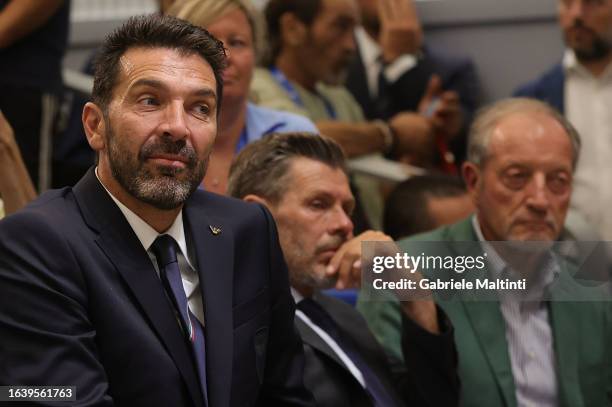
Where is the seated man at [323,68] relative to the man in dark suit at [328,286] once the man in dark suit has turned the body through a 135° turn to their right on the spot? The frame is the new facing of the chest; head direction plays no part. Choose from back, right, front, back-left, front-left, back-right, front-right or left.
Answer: right

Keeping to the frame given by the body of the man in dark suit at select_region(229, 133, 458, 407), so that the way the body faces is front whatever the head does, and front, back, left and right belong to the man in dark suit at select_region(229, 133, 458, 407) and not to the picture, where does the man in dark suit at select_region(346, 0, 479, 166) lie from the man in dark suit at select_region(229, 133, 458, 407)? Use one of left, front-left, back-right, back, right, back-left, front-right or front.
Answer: back-left

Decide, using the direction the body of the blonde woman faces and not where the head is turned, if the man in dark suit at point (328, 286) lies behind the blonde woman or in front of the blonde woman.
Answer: in front

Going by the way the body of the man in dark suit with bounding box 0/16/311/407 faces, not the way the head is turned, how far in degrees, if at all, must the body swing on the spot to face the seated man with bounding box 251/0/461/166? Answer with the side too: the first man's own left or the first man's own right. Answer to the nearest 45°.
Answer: approximately 135° to the first man's own left

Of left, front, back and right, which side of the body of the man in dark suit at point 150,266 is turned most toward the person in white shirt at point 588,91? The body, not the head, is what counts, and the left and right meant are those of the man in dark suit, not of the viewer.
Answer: left

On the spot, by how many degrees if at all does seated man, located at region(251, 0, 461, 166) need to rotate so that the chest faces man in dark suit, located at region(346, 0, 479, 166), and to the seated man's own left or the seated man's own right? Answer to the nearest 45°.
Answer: approximately 90° to the seated man's own left

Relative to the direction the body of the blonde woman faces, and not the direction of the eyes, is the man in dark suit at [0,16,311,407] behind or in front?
in front

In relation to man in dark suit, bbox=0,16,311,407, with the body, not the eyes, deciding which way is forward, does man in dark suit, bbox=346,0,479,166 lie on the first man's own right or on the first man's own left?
on the first man's own left

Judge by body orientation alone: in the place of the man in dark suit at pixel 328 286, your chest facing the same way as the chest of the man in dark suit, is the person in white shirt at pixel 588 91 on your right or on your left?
on your left

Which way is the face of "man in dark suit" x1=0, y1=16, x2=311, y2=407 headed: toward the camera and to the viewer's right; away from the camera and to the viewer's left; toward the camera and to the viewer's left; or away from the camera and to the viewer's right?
toward the camera and to the viewer's right

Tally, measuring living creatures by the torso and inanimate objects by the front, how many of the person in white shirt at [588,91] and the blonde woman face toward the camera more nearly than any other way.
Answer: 2

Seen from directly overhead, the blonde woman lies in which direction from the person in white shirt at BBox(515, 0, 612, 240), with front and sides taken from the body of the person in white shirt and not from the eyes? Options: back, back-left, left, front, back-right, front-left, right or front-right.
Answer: front-right

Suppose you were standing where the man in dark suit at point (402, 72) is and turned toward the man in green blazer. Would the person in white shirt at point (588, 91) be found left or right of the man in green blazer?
left
